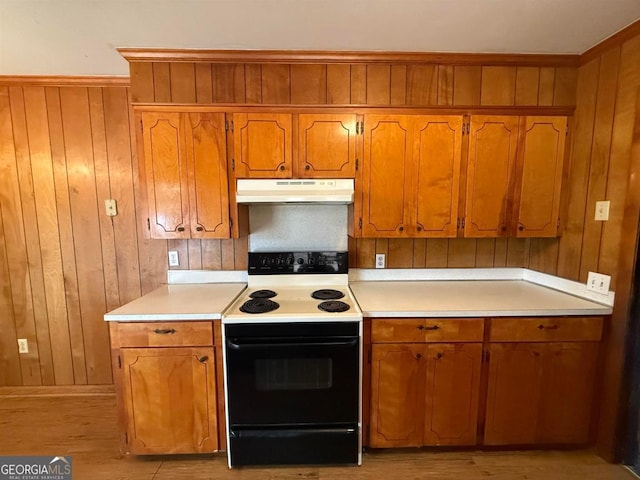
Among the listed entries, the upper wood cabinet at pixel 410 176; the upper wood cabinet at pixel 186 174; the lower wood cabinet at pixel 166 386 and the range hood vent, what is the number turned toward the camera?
4

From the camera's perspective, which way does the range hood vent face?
toward the camera

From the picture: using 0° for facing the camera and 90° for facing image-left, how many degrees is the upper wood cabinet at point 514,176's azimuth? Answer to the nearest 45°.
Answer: approximately 0°

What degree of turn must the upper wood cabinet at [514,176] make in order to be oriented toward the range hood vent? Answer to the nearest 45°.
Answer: approximately 45° to its right

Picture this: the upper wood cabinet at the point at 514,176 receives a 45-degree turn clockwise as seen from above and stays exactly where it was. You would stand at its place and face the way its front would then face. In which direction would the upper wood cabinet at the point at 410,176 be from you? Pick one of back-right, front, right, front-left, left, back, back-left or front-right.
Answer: front

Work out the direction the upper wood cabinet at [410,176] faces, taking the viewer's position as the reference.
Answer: facing the viewer

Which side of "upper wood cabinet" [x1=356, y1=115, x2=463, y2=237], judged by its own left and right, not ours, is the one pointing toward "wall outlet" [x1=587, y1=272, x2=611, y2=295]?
left

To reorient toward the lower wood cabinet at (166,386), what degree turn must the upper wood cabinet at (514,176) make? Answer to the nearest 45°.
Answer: approximately 45° to its right

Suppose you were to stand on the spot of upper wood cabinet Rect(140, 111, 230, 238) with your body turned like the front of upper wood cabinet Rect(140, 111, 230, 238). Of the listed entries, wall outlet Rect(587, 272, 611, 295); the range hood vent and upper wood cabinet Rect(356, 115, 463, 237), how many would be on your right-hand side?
0

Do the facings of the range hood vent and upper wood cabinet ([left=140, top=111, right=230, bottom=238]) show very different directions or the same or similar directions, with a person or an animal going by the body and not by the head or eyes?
same or similar directions

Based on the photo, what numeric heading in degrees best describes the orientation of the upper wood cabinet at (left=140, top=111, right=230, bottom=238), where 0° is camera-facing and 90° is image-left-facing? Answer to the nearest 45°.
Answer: approximately 0°
